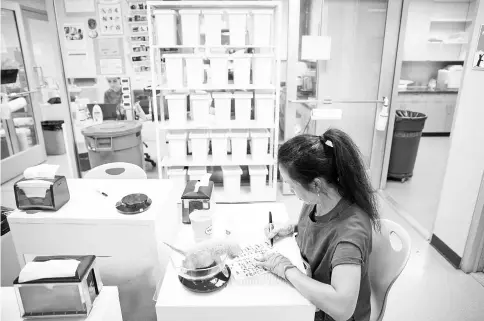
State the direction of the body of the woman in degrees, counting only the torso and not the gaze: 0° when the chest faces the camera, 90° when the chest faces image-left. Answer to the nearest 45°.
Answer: approximately 90°

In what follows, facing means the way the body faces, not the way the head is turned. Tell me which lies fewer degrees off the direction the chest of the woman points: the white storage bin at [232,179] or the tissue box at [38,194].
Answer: the tissue box

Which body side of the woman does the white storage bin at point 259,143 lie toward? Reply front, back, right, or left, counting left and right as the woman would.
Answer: right

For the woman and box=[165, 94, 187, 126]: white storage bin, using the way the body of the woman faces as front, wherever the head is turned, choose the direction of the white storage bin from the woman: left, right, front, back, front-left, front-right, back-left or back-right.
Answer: front-right

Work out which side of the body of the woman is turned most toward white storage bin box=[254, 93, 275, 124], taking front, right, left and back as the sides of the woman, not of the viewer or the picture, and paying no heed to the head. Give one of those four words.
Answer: right

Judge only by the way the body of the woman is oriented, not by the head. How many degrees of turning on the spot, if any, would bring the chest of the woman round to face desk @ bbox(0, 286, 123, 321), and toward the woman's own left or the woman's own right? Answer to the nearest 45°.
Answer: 0° — they already face it

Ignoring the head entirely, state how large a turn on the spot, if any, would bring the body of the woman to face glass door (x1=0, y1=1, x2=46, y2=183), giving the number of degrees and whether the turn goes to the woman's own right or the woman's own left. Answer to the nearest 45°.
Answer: approximately 45° to the woman's own right

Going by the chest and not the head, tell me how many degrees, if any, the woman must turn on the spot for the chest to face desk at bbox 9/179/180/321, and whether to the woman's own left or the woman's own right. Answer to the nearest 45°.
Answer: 0° — they already face it

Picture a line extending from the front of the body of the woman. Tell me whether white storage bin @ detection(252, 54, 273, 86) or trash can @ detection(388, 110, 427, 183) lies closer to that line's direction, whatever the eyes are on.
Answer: the white storage bin

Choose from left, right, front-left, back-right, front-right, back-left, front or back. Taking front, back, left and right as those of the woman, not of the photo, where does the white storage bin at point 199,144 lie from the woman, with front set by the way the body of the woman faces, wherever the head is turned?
front-right

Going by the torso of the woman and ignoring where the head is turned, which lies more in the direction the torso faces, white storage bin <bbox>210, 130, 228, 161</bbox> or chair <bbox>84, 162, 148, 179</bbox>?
the chair

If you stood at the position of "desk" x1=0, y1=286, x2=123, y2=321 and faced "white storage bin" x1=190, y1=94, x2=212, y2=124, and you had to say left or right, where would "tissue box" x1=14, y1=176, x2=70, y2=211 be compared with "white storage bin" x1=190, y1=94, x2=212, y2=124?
left

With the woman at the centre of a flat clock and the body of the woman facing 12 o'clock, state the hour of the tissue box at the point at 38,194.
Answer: The tissue box is roughly at 12 o'clock from the woman.
